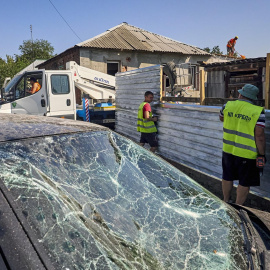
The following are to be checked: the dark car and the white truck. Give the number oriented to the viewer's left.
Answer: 1

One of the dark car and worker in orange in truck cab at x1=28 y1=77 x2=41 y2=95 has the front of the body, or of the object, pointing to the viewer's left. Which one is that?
the worker in orange in truck cab

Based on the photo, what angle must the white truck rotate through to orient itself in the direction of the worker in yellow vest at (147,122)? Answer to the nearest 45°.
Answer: approximately 135° to its left

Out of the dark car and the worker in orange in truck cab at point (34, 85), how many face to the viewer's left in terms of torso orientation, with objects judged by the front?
1

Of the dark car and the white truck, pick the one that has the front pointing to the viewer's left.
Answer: the white truck

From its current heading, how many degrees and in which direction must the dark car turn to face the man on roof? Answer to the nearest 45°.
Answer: approximately 135° to its left

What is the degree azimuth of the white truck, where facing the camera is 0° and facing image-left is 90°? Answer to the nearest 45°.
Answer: approximately 90°

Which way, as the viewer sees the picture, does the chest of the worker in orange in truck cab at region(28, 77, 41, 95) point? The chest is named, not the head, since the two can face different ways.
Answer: to the viewer's left
